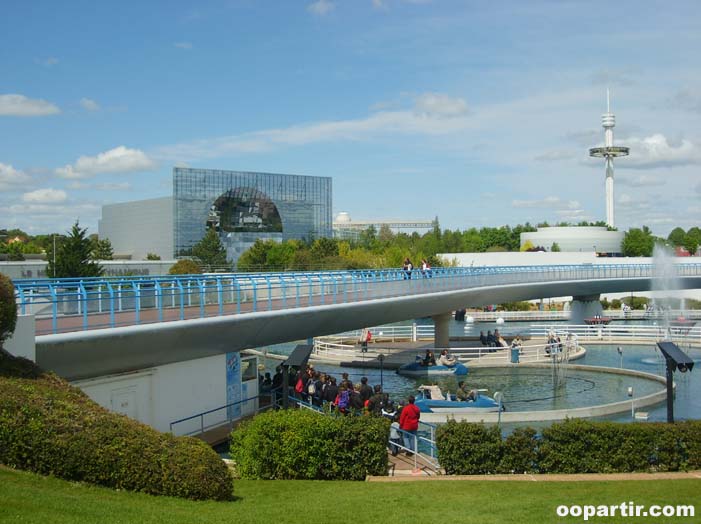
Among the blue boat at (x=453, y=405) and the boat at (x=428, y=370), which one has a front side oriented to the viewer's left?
the boat

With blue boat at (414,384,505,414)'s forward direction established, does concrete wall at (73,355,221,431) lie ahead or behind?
behind

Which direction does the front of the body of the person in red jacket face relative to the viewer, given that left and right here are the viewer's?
facing away from the viewer

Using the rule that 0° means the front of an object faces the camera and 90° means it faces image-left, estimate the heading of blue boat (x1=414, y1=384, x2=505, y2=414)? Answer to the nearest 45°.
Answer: approximately 270°

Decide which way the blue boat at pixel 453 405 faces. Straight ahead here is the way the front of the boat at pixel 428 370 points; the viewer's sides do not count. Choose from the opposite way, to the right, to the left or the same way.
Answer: the opposite way

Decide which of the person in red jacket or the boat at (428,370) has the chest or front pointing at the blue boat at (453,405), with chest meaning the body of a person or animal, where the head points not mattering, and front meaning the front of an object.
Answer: the person in red jacket

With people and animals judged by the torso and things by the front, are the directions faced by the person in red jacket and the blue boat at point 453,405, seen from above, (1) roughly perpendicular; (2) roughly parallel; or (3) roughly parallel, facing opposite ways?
roughly perpendicular

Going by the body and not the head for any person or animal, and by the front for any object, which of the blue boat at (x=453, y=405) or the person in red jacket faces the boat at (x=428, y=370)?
the person in red jacket

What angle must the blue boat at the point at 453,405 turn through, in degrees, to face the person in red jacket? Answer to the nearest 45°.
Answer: approximately 90° to its right
